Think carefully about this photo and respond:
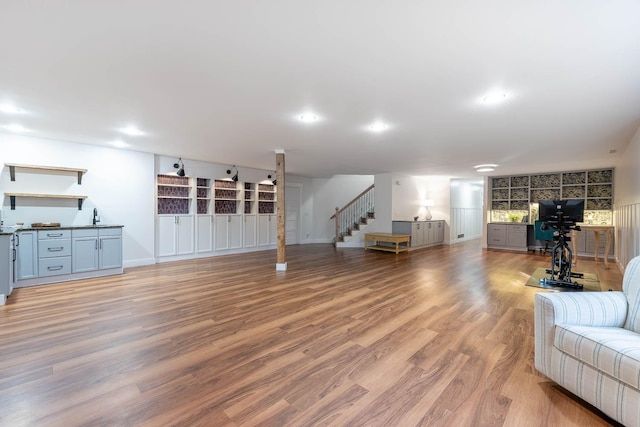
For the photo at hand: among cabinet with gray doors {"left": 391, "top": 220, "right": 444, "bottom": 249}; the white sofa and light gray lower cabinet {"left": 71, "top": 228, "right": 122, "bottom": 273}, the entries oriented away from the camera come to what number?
0

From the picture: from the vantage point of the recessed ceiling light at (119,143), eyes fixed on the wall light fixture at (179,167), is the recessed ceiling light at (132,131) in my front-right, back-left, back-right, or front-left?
back-right

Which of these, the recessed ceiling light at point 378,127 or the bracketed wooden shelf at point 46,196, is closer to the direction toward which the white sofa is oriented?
the bracketed wooden shelf

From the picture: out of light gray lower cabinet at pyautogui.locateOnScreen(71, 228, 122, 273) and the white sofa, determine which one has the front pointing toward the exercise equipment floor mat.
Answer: the light gray lower cabinet

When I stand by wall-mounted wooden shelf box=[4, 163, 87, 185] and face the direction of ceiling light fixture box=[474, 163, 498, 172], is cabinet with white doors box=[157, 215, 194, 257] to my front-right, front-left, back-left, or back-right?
front-left

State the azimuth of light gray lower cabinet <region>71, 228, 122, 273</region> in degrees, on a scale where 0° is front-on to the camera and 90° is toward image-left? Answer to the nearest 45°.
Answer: approximately 315°

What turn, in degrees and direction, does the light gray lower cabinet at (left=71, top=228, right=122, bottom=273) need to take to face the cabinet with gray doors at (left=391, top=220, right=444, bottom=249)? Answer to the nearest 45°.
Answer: approximately 45° to its left

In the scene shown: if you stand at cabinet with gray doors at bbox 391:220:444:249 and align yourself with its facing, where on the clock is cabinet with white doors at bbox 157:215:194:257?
cabinet with white doors at bbox 157:215:194:257 is roughly at 3 o'clock from cabinet with gray doors at bbox 391:220:444:249.

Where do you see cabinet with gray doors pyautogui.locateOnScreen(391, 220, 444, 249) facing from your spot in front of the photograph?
facing the viewer and to the right of the viewer

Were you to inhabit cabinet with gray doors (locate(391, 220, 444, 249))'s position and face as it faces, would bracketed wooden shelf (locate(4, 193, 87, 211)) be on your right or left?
on your right

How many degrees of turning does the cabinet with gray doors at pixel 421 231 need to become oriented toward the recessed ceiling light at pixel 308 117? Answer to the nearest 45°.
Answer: approximately 45° to its right

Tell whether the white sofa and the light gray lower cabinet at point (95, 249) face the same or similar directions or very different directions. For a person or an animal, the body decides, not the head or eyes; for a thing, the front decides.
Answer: very different directions

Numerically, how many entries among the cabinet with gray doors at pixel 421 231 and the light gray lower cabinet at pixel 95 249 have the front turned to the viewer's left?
0
